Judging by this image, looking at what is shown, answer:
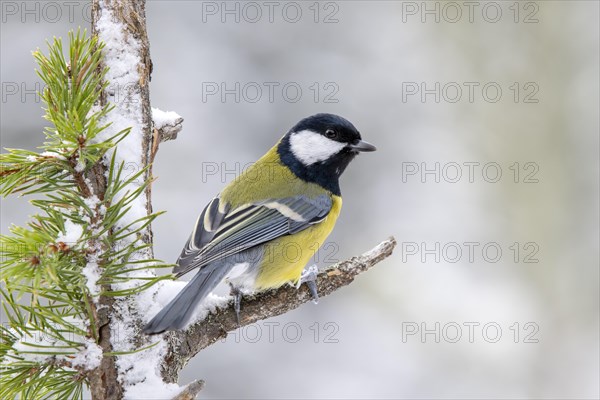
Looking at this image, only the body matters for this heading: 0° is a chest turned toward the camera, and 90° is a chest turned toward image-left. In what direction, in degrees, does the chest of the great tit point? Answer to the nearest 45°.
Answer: approximately 270°
